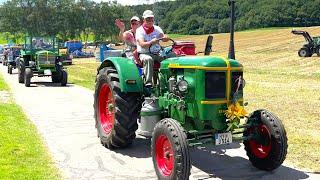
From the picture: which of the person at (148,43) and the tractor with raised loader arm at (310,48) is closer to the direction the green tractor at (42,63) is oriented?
the person

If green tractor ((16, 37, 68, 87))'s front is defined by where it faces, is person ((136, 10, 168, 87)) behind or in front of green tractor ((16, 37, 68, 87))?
in front

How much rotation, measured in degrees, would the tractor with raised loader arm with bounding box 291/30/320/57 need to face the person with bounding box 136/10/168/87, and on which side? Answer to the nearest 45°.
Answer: approximately 90° to its left

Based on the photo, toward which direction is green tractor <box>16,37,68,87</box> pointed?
toward the camera

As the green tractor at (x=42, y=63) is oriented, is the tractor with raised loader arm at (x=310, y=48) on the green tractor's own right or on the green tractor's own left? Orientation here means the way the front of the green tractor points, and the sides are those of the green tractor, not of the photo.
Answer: on the green tractor's own left

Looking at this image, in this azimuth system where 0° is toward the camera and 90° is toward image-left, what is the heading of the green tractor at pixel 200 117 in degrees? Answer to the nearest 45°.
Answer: approximately 315°

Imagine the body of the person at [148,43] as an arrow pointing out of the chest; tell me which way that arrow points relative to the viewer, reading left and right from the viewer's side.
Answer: facing the viewer and to the right of the viewer

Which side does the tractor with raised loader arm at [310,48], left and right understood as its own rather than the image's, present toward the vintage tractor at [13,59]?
front

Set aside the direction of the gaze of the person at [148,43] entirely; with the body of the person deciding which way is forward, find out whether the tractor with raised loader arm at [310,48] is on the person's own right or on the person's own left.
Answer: on the person's own left

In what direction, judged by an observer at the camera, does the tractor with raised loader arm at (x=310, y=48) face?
facing to the left of the viewer

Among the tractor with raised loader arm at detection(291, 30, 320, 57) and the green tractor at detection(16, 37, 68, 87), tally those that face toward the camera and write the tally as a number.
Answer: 1

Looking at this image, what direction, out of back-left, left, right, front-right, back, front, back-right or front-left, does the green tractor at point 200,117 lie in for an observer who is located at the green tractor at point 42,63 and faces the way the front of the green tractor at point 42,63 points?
front
